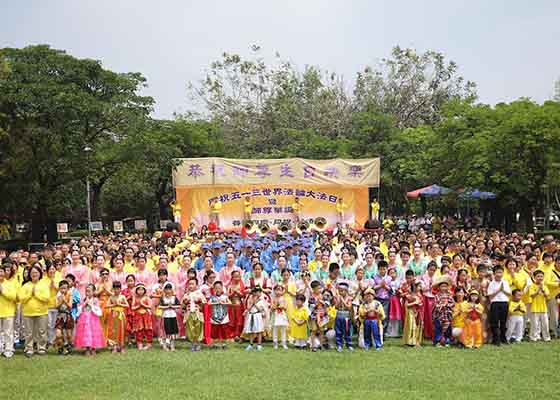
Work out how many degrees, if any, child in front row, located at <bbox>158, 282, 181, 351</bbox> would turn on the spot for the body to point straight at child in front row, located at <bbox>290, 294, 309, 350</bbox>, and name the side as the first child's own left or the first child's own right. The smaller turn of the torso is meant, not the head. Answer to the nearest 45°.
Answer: approximately 90° to the first child's own left

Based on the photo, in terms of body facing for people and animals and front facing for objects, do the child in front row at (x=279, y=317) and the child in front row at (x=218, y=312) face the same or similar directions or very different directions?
same or similar directions

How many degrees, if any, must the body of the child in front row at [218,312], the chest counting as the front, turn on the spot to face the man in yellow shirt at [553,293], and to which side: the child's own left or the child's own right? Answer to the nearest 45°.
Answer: approximately 90° to the child's own left

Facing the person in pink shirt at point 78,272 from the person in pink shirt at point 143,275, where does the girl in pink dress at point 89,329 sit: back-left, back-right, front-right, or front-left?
front-left

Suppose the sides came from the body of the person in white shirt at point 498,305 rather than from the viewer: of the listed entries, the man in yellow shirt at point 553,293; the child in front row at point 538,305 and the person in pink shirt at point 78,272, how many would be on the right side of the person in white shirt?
1

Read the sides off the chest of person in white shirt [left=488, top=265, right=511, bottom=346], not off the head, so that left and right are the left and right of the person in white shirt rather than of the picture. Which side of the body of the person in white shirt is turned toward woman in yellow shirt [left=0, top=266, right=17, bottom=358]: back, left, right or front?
right

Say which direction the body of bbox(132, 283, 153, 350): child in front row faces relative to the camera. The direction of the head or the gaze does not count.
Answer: toward the camera

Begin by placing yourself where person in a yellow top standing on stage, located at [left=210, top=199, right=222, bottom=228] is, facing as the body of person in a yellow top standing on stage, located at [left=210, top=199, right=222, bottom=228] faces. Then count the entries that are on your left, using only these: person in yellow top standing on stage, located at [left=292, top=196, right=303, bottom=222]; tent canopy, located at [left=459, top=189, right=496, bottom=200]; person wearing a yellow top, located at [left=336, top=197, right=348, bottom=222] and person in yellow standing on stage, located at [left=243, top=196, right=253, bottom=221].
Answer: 4

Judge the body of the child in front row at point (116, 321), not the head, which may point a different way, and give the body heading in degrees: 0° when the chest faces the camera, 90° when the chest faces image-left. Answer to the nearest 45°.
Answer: approximately 0°

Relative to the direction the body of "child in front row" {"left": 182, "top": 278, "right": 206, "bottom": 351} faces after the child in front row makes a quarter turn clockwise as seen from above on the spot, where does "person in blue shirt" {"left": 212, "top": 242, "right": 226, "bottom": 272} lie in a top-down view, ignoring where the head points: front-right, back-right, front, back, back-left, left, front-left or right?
right

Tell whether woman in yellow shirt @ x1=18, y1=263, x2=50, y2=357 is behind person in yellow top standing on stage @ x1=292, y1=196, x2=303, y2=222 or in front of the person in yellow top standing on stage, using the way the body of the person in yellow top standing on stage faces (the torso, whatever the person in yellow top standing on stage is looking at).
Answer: in front

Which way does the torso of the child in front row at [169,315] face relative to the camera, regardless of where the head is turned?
toward the camera

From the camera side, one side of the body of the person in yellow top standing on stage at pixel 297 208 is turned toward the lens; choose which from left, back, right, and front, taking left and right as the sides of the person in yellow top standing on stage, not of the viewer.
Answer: front

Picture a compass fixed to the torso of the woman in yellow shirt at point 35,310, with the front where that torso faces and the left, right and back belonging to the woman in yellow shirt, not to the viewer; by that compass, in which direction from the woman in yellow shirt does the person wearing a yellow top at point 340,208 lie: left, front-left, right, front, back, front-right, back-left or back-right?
back-left

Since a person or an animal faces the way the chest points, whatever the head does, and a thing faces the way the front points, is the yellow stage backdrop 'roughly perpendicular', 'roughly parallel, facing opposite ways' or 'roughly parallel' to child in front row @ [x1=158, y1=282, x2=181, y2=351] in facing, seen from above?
roughly parallel
